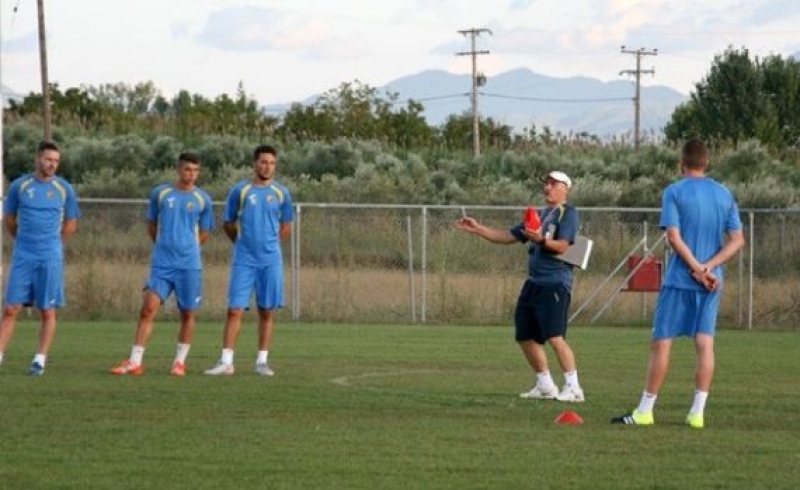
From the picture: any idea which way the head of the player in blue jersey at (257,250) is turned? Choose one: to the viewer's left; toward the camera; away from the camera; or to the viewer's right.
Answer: toward the camera

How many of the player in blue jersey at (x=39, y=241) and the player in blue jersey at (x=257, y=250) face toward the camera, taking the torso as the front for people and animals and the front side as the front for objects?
2

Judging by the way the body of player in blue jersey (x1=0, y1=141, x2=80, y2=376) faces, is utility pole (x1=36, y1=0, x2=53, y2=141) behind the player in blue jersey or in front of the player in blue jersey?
behind

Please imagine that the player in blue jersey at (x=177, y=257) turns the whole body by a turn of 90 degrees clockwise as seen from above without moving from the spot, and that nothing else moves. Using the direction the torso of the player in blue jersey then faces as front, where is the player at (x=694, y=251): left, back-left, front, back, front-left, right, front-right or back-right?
back-left

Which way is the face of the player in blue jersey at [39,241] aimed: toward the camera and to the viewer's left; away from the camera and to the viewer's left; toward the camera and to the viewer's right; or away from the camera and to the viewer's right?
toward the camera and to the viewer's right

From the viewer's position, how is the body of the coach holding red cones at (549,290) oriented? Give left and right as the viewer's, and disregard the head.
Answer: facing the viewer and to the left of the viewer

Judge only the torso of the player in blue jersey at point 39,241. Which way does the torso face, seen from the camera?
toward the camera

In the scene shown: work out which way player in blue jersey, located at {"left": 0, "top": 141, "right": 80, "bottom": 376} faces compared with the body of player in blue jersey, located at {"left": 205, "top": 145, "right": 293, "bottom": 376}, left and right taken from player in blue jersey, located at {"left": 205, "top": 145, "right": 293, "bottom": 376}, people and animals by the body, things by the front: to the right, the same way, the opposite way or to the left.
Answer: the same way

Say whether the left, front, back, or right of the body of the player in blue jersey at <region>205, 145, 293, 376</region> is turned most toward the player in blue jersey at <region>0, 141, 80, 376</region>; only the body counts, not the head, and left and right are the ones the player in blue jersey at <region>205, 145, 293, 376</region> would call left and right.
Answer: right

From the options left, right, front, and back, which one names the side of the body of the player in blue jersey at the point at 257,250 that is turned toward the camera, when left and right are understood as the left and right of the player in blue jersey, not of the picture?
front

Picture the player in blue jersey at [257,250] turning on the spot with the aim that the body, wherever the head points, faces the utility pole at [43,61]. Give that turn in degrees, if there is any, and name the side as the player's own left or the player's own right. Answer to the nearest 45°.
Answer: approximately 180°

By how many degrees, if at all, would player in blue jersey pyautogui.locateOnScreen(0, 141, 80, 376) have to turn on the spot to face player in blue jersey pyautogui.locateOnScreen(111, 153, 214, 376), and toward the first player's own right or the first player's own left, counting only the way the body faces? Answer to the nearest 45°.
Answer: approximately 90° to the first player's own left

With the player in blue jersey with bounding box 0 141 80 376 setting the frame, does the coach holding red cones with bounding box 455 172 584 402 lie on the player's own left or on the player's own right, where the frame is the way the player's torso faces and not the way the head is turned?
on the player's own left
